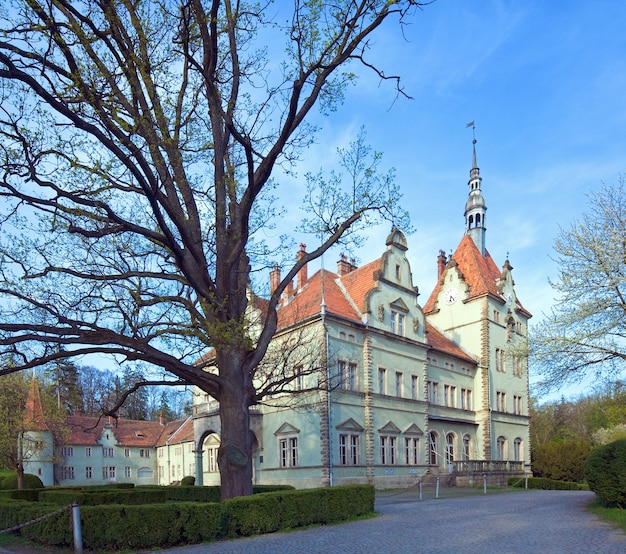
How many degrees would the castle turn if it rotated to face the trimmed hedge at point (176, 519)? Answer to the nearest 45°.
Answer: approximately 45° to its right

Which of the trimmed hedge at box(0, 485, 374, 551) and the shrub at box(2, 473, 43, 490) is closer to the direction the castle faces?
the trimmed hedge

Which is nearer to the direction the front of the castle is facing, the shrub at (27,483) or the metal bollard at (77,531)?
the metal bollard
